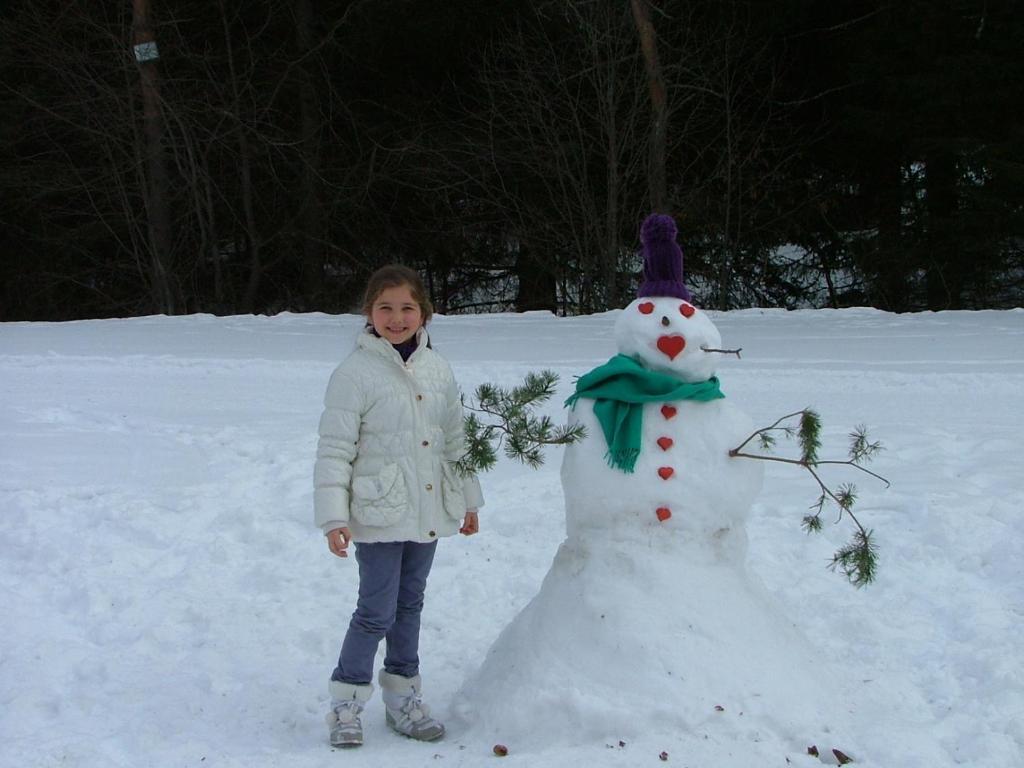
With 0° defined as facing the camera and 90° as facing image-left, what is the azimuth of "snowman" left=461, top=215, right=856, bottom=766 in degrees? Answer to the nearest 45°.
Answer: approximately 0°

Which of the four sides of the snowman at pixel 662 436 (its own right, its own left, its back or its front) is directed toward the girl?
right
